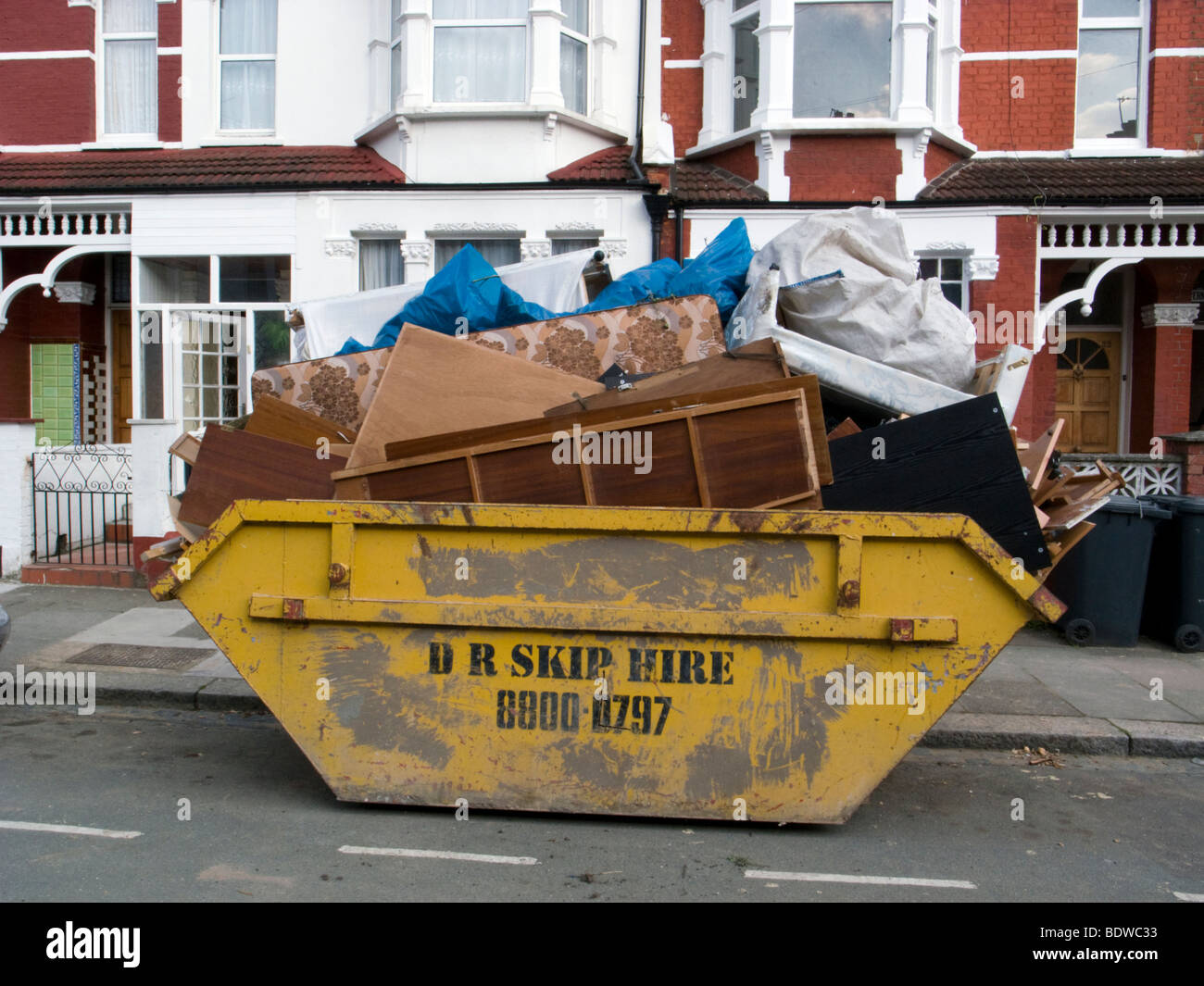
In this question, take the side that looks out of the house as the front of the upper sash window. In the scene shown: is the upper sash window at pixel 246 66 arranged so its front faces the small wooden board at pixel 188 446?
yes

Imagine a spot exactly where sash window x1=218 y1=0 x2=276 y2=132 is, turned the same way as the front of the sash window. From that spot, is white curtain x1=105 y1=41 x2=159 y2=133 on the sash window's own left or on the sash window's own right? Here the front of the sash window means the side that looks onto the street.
on the sash window's own right

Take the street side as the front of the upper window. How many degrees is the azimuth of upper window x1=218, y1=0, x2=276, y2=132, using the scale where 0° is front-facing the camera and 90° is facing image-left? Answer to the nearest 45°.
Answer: approximately 0°

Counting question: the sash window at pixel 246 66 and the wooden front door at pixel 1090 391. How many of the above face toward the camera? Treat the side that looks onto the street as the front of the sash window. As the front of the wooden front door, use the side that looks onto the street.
2

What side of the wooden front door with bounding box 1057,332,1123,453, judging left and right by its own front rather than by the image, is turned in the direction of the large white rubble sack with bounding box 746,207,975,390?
front

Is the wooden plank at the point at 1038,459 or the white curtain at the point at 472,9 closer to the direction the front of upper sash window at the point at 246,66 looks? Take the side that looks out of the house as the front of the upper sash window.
the wooden plank

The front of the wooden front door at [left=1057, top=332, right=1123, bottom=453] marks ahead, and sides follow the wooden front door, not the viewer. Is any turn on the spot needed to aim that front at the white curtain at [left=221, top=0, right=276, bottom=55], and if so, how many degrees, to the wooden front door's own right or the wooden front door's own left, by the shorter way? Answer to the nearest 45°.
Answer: approximately 45° to the wooden front door's own right

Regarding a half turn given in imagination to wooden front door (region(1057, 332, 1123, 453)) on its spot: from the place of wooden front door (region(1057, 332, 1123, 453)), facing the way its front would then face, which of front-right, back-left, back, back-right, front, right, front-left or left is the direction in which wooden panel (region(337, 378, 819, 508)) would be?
back

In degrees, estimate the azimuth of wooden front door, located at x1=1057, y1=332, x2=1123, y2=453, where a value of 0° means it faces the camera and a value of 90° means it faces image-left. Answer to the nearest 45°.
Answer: approximately 0°

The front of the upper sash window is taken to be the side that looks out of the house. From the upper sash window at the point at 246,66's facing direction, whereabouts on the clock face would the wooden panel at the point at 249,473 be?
The wooden panel is roughly at 12 o'clock from the upper sash window.
